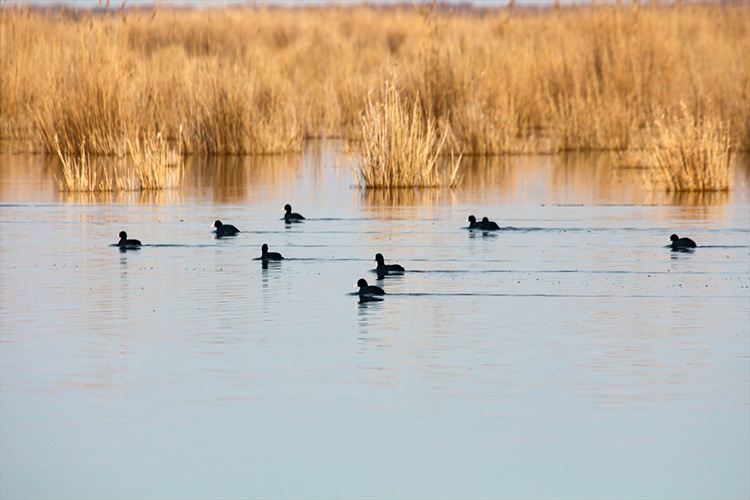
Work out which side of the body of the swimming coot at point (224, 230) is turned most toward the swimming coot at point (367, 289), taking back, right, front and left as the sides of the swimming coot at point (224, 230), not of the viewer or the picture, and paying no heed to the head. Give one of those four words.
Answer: left

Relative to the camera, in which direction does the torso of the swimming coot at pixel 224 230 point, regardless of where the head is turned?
to the viewer's left

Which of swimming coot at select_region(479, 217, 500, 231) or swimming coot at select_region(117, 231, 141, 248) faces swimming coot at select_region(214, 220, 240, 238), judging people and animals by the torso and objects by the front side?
swimming coot at select_region(479, 217, 500, 231)

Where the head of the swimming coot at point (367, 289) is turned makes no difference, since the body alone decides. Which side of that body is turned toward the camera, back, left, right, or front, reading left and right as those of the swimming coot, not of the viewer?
left

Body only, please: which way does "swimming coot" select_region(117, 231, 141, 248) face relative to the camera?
to the viewer's left

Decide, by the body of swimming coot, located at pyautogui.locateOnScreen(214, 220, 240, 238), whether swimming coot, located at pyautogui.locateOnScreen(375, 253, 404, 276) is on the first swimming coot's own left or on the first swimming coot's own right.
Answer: on the first swimming coot's own left

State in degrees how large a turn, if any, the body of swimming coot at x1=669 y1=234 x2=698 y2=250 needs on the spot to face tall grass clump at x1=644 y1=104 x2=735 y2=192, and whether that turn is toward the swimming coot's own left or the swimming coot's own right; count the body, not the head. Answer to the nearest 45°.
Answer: approximately 90° to the swimming coot's own right

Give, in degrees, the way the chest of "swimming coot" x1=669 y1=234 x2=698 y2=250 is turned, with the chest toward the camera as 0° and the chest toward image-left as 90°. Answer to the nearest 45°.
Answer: approximately 90°

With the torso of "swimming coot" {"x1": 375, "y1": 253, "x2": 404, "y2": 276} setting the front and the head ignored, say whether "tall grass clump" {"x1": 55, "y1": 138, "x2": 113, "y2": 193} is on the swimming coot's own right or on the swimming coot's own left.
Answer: on the swimming coot's own right

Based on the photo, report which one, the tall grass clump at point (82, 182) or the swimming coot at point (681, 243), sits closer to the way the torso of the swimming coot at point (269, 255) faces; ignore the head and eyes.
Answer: the tall grass clump

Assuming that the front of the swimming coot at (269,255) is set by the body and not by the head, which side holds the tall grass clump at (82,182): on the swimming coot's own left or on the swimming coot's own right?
on the swimming coot's own right

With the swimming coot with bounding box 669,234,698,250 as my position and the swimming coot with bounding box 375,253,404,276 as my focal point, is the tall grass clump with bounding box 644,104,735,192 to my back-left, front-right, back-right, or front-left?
back-right

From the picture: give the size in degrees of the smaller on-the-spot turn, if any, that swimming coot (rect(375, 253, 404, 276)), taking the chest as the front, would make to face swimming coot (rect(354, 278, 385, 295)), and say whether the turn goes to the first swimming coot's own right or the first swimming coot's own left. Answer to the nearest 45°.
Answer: approximately 90° to the first swimming coot's own left

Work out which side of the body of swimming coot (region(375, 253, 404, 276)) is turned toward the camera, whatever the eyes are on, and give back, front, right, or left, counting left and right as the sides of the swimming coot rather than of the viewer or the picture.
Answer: left
